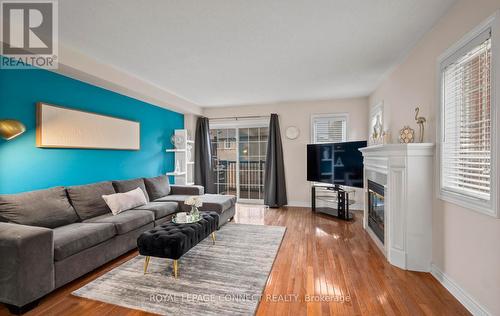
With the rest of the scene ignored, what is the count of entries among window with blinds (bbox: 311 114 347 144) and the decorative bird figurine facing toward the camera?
1

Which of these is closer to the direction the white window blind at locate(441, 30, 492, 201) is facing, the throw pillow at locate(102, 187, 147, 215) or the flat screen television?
the throw pillow

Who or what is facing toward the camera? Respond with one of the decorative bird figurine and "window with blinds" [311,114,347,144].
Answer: the window with blinds

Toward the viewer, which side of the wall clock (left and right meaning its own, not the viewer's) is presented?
front

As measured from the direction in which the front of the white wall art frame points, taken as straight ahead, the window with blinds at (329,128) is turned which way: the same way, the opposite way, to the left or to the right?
to the right

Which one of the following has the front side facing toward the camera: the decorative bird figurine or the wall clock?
the wall clock

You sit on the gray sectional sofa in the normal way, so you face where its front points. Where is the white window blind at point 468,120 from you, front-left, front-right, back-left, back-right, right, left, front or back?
front

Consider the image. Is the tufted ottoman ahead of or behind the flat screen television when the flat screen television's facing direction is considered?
ahead

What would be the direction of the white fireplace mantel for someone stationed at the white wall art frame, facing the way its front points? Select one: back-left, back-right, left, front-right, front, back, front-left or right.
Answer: front

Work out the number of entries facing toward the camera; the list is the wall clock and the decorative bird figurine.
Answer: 1

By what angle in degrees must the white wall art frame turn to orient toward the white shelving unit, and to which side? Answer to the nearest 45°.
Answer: approximately 90° to its left

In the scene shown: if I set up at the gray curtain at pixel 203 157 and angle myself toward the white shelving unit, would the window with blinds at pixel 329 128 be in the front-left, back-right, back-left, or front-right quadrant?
back-left

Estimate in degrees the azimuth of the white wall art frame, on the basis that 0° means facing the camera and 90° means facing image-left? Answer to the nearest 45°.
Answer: approximately 315°

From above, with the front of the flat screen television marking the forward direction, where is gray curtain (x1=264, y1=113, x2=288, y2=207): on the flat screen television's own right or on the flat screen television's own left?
on the flat screen television's own right

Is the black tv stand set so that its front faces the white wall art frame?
yes

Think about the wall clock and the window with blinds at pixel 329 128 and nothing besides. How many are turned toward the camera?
2
